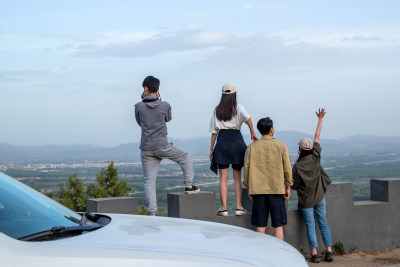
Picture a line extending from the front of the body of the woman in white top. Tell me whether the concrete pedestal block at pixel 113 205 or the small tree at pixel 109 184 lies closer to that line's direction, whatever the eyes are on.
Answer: the small tree

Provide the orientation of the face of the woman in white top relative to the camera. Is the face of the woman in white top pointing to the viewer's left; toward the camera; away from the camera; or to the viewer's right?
away from the camera

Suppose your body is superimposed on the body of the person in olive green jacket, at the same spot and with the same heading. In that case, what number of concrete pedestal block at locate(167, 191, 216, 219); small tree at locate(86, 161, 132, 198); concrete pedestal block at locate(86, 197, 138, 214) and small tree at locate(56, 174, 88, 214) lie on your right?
0

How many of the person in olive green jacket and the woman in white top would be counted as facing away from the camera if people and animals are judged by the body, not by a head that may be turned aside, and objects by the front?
2

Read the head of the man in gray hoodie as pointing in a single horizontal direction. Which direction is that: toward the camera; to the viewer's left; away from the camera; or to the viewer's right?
away from the camera

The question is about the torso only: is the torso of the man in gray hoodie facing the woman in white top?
no

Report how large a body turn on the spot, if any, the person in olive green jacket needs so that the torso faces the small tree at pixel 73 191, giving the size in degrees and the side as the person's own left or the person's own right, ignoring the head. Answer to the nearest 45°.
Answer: approximately 45° to the person's own left

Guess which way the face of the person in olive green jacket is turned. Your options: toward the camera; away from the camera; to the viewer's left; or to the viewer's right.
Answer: away from the camera

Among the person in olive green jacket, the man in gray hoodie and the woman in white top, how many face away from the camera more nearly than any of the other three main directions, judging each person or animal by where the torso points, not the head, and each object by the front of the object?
3

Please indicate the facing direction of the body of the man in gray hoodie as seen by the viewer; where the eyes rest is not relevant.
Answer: away from the camera

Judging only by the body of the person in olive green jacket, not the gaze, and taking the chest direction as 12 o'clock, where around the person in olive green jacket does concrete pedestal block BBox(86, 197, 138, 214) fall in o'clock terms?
The concrete pedestal block is roughly at 8 o'clock from the person in olive green jacket.

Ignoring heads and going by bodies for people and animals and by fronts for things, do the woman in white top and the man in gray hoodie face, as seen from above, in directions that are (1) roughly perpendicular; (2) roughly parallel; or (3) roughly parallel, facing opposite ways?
roughly parallel

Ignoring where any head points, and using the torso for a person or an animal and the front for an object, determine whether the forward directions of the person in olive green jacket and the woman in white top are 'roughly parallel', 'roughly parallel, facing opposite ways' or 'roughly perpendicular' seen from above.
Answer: roughly parallel

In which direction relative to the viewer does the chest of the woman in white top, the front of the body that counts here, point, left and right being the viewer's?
facing away from the viewer

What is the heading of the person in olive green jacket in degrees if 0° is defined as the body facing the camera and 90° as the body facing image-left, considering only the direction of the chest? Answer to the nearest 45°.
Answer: approximately 180°
